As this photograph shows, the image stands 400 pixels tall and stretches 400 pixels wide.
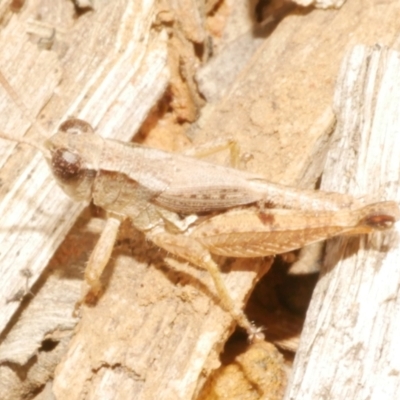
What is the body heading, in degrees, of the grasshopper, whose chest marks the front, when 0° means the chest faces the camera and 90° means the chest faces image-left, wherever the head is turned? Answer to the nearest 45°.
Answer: approximately 90°
